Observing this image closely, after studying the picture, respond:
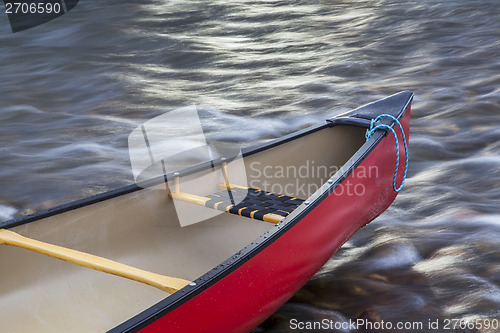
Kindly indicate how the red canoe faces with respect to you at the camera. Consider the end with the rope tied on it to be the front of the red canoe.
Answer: facing away from the viewer and to the right of the viewer
